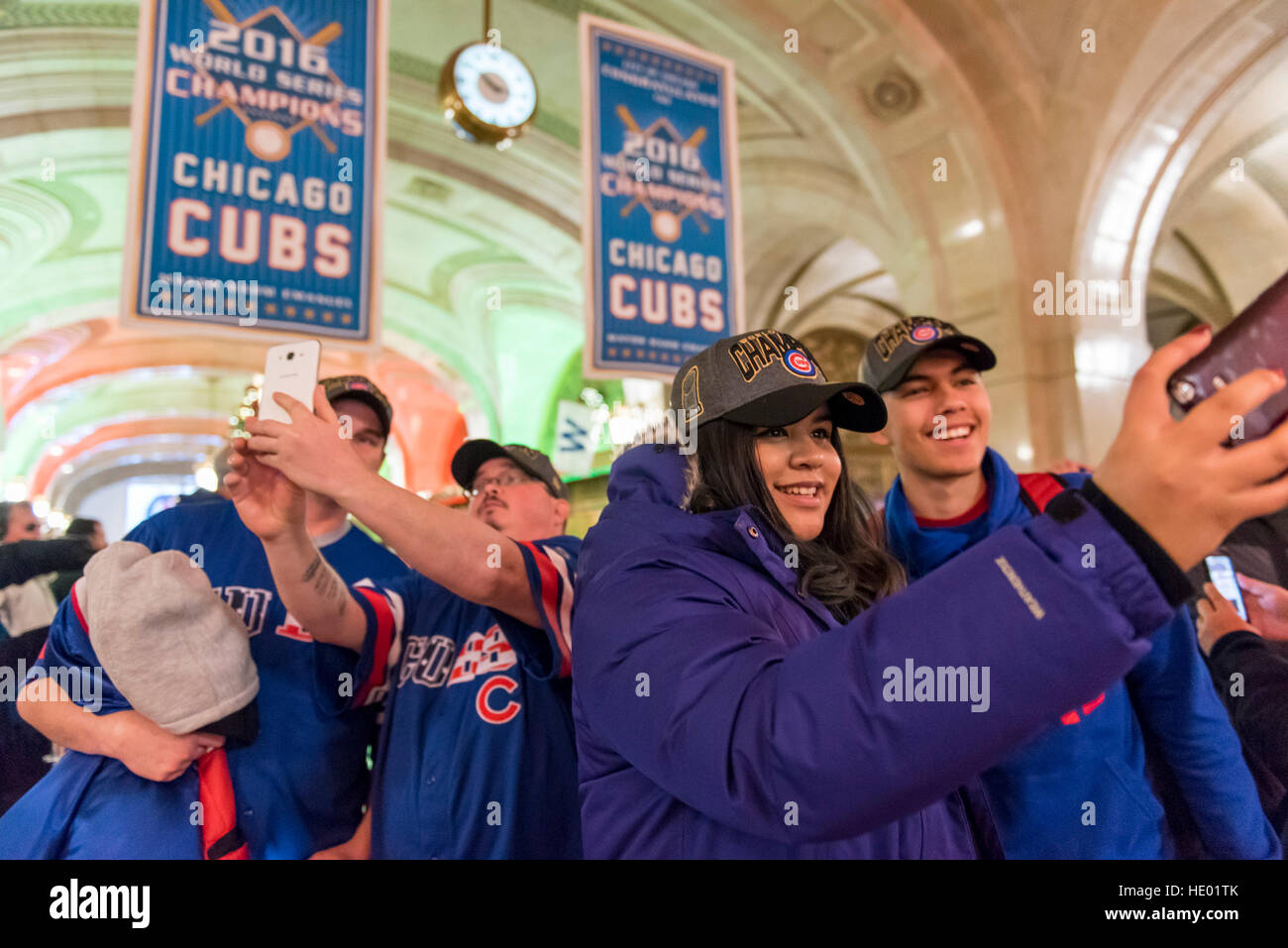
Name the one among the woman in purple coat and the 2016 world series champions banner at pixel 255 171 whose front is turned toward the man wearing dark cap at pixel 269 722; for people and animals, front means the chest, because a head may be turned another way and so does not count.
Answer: the 2016 world series champions banner

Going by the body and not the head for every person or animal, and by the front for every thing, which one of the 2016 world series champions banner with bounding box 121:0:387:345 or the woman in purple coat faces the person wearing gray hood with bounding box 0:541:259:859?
the 2016 world series champions banner

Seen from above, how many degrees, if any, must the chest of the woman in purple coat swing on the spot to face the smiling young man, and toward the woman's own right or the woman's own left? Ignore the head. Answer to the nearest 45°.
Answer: approximately 135° to the woman's own left

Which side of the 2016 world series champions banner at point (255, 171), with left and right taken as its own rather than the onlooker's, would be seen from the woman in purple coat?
front

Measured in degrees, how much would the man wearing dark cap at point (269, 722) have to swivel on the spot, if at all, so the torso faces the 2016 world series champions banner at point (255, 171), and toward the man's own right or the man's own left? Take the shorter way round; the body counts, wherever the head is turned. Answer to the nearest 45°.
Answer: approximately 180°

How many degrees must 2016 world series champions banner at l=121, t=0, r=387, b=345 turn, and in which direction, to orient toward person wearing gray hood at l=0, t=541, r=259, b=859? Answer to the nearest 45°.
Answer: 0° — it already faces them

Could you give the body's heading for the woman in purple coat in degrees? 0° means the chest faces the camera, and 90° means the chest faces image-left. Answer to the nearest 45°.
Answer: approximately 315°

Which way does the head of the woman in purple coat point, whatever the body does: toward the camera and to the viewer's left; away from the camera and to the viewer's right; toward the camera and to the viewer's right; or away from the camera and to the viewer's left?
toward the camera and to the viewer's right

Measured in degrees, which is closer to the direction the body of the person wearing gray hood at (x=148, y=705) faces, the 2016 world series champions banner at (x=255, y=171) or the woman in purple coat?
the woman in purple coat

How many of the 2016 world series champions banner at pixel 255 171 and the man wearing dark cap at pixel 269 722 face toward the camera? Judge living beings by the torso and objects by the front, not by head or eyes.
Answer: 2
